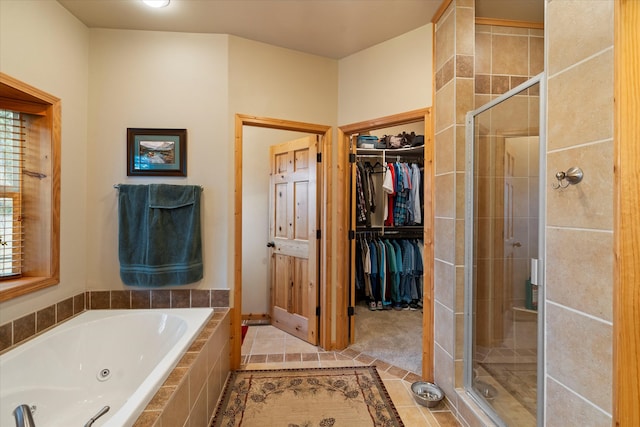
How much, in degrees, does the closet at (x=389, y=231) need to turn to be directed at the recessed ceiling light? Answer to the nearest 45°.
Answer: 0° — it already faces it

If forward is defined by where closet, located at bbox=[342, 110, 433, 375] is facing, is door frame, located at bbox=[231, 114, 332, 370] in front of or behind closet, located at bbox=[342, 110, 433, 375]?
in front

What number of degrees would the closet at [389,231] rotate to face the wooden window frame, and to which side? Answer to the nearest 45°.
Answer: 0° — it already faces it

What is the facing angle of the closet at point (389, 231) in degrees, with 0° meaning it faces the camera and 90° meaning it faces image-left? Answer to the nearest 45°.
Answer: approximately 45°

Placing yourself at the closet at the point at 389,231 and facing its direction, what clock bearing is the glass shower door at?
The glass shower door is roughly at 10 o'clock from the closet.

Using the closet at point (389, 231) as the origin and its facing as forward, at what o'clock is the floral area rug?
The floral area rug is roughly at 11 o'clock from the closet.

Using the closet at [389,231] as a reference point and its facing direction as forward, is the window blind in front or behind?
in front

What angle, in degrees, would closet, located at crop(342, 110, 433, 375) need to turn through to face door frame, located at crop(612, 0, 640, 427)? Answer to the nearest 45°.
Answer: approximately 45° to its left
